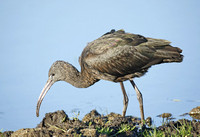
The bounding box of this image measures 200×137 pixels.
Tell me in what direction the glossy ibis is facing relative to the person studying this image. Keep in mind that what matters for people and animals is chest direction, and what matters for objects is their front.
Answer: facing to the left of the viewer
